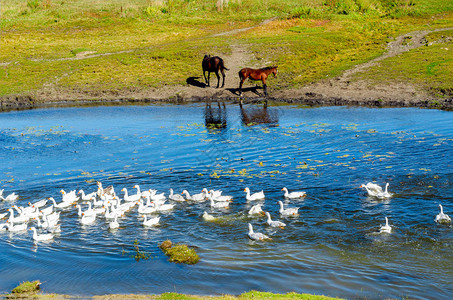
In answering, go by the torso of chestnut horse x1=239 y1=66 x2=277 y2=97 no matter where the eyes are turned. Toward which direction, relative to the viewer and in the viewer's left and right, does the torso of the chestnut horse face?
facing to the right of the viewer

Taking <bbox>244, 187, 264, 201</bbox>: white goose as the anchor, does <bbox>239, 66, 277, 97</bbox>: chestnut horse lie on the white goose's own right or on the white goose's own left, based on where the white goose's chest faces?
on the white goose's own right

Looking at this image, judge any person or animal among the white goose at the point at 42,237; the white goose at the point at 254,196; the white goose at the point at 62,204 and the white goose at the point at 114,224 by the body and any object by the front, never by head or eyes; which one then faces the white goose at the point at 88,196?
the white goose at the point at 254,196

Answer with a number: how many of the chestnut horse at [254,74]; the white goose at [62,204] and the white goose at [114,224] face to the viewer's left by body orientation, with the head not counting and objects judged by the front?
1

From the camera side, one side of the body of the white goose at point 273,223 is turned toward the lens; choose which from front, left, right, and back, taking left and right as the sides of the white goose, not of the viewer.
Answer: left

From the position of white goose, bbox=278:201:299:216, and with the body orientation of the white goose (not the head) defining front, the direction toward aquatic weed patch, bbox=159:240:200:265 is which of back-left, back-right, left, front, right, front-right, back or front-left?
front-left

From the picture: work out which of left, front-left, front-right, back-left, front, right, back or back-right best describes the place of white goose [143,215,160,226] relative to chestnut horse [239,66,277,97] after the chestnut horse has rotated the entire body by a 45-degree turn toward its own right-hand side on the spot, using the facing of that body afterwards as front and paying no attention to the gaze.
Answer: front-right

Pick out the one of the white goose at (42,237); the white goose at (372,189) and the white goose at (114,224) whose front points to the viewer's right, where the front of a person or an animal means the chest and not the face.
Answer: the white goose at (114,224)

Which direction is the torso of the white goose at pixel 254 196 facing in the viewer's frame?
to the viewer's left

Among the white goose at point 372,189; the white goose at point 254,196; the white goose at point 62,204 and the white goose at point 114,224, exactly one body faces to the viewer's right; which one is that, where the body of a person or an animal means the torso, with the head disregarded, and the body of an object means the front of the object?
the white goose at point 114,224

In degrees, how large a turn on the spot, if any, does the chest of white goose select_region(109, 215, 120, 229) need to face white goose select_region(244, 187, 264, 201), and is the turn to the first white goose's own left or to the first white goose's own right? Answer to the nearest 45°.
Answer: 0° — it already faces it
